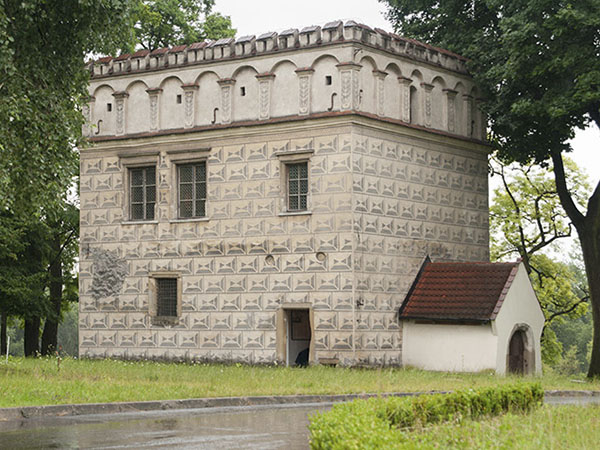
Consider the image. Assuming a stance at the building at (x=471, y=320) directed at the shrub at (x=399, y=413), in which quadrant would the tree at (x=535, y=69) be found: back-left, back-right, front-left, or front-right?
back-left

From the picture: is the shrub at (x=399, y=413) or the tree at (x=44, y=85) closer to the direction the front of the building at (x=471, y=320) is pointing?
the shrub

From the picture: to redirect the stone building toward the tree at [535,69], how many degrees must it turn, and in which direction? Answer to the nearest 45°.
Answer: approximately 135° to its left

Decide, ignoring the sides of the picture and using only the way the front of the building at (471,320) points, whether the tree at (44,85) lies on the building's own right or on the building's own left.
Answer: on the building's own right

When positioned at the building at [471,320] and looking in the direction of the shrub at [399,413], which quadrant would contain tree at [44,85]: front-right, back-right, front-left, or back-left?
front-right

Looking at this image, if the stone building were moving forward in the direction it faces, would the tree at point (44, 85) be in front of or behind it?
in front

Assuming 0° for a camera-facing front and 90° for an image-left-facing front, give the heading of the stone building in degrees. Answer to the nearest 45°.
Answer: approximately 45°

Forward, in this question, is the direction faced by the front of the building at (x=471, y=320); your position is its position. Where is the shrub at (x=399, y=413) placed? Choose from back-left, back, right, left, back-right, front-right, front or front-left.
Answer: front-right

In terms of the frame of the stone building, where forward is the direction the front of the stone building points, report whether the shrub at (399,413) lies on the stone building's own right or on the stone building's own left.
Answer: on the stone building's own left

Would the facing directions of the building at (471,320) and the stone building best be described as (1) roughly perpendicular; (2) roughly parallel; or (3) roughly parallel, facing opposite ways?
roughly perpendicular

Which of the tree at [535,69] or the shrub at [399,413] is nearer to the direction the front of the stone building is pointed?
the shrub

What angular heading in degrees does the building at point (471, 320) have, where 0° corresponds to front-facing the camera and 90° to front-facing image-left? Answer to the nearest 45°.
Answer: approximately 315°

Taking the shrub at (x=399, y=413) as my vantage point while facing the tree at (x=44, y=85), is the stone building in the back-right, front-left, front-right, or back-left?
front-right
